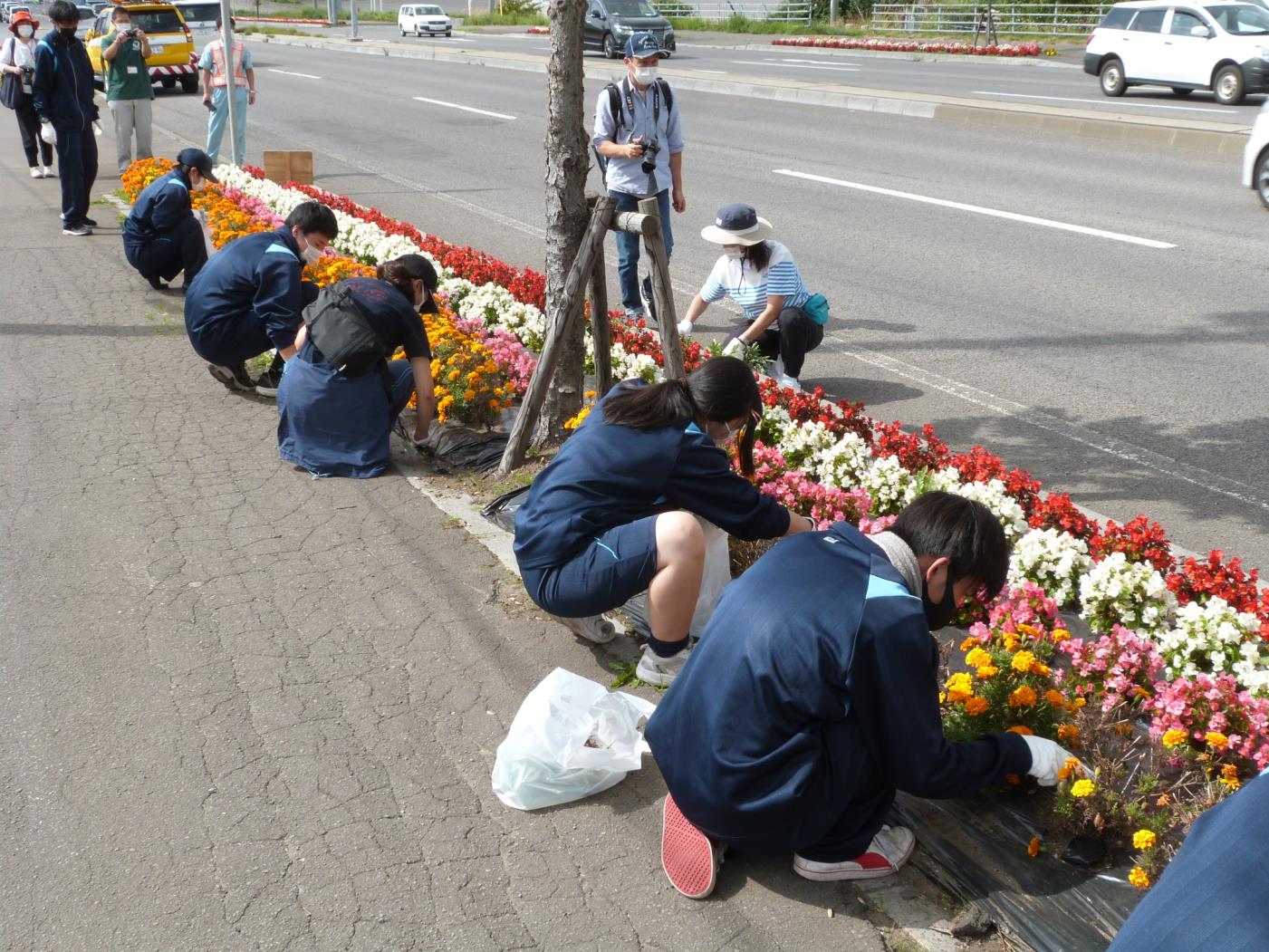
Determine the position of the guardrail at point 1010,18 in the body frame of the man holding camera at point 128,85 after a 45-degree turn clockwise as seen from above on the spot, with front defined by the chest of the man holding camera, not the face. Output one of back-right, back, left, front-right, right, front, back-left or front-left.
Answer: back

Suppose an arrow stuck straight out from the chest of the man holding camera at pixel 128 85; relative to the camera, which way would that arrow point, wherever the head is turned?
toward the camera

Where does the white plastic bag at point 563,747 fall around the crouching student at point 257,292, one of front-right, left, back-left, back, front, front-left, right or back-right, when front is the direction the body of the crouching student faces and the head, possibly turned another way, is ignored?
right

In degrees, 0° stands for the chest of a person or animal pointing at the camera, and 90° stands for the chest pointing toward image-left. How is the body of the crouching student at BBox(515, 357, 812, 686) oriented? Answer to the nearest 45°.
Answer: approximately 270°

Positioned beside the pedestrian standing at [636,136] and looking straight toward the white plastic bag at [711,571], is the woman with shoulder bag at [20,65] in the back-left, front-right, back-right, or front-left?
back-right

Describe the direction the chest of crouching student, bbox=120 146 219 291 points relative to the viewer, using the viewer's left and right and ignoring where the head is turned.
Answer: facing to the right of the viewer

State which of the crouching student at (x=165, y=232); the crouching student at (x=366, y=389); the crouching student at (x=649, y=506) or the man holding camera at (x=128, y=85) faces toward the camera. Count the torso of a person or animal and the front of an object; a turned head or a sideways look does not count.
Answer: the man holding camera

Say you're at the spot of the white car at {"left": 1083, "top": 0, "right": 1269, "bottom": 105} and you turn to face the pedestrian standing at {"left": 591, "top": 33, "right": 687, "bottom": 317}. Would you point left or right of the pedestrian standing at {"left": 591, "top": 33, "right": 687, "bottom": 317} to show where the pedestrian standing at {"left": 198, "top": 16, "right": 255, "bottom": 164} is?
right

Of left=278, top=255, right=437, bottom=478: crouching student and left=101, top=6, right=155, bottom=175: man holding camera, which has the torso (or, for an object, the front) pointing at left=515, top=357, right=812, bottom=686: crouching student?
the man holding camera

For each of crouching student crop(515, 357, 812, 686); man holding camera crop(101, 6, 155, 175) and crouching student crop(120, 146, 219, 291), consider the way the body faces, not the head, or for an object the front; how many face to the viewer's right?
2

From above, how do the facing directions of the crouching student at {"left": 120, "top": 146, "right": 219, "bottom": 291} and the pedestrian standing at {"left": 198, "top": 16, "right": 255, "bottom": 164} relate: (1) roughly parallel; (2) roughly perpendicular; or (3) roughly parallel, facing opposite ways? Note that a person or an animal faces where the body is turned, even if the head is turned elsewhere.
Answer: roughly perpendicular

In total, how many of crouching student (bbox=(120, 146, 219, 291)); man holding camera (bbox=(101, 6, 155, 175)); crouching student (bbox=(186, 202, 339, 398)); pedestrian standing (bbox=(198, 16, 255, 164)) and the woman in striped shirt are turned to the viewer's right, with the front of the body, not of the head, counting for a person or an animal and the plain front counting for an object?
2

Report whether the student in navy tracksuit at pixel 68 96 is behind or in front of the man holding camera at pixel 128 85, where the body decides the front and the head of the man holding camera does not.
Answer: in front

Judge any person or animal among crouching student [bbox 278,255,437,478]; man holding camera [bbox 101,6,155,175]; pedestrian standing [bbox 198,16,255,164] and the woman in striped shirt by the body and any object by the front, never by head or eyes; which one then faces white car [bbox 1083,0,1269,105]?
the crouching student

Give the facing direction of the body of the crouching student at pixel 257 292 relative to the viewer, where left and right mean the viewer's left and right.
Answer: facing to the right of the viewer
